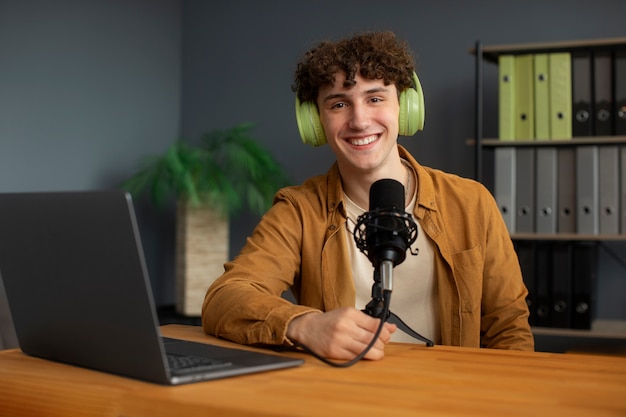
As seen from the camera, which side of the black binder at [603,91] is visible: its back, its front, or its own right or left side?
front

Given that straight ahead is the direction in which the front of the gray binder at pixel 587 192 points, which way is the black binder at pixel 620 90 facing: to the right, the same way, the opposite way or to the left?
the same way

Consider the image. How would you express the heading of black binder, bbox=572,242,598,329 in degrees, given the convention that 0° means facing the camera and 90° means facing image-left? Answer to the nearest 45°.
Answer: approximately 0°

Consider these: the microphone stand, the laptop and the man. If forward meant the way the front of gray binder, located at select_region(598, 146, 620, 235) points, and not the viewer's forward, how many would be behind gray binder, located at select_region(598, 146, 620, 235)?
0

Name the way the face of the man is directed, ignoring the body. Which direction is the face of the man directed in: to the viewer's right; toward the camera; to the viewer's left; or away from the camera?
toward the camera

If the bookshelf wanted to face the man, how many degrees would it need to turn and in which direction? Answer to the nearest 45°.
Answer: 0° — it already faces them

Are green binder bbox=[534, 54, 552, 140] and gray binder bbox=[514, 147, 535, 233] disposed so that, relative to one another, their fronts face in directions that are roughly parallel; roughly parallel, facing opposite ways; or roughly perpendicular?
roughly parallel

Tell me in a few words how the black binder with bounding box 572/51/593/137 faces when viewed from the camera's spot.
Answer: facing the viewer

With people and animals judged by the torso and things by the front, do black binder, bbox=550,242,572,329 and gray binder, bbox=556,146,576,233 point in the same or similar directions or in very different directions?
same or similar directions

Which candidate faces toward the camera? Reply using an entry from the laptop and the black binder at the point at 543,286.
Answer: the black binder

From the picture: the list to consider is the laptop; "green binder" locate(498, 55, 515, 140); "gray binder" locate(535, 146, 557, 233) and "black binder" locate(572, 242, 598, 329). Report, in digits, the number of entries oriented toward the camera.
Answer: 3

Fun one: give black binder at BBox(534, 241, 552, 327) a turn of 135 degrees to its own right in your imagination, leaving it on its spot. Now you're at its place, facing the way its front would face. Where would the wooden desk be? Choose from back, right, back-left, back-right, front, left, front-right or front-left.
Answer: back-left

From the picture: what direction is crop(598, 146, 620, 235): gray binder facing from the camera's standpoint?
toward the camera

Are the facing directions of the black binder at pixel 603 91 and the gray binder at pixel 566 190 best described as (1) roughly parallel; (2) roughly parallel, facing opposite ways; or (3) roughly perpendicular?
roughly parallel

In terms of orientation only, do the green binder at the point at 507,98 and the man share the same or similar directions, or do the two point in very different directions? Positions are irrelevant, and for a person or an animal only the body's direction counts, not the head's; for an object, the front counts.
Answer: same or similar directions

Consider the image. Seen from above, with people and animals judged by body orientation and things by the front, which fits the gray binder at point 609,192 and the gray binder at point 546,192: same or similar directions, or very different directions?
same or similar directions
